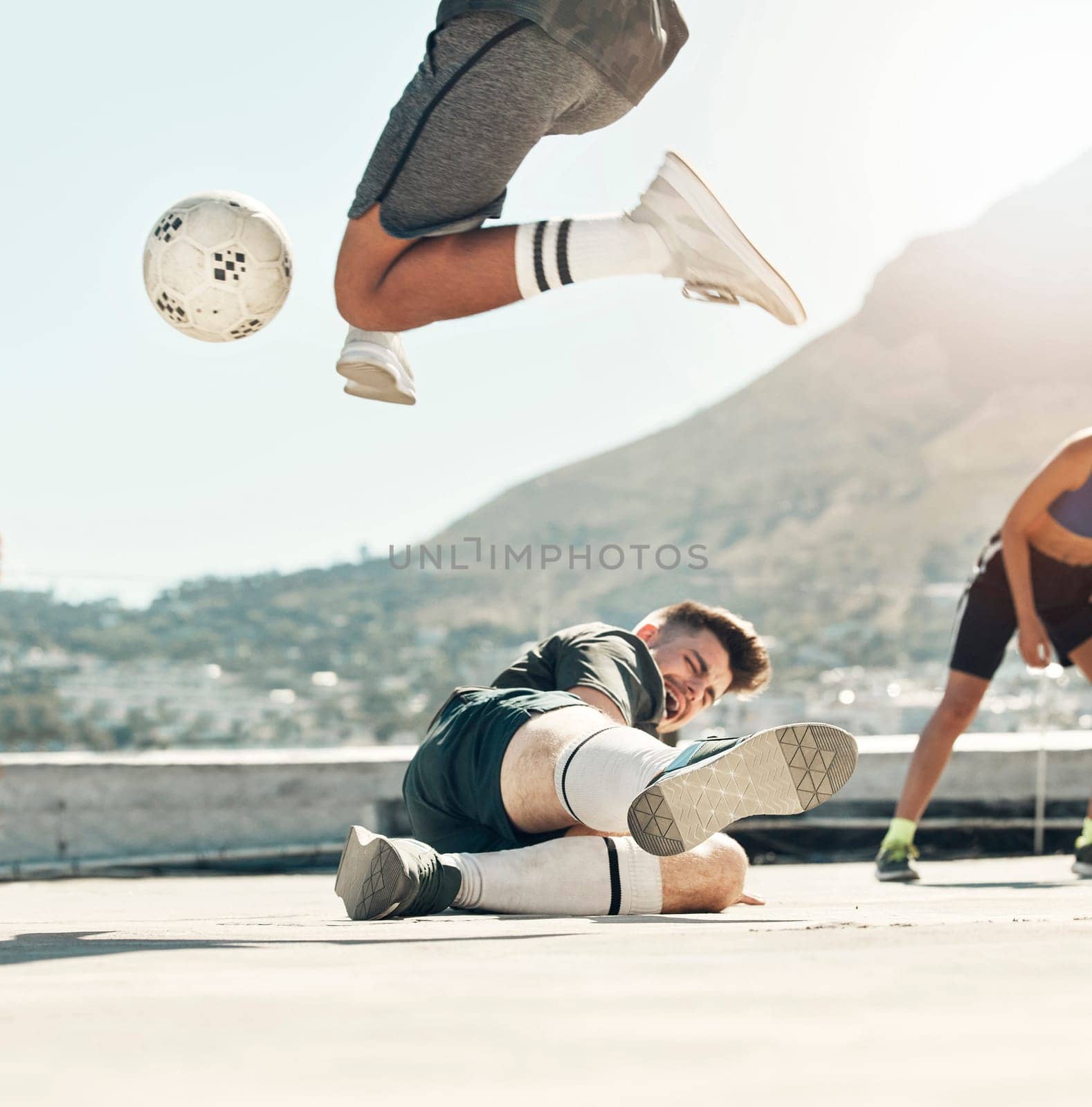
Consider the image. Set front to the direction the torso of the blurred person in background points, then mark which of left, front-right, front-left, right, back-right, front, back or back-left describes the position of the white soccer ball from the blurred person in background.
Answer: front-right

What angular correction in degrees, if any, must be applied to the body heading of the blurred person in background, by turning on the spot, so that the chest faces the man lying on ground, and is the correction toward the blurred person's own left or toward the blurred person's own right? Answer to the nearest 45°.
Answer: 0° — they already face them

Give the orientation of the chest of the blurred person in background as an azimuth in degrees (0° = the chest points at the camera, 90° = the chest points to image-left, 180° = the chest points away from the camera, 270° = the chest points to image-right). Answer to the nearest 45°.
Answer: approximately 0°
